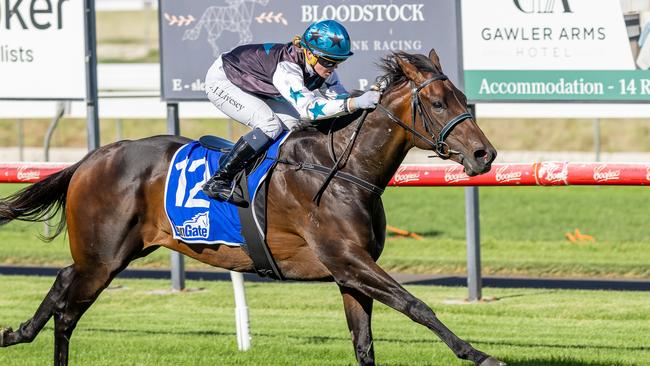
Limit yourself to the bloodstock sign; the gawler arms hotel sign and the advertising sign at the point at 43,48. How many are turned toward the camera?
3

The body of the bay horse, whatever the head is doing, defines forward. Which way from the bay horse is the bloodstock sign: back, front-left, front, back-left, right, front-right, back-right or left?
left

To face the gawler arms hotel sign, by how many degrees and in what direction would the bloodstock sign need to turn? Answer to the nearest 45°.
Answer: approximately 90° to its left

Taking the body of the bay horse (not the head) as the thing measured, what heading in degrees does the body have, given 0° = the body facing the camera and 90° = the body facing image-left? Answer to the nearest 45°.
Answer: approximately 270°

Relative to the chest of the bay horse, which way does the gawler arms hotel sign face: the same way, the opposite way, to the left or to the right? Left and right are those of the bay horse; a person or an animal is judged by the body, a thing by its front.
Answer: to the right

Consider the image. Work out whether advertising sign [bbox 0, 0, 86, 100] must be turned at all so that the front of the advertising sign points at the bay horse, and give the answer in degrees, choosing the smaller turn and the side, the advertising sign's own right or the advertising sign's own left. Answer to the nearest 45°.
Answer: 0° — it already faces it

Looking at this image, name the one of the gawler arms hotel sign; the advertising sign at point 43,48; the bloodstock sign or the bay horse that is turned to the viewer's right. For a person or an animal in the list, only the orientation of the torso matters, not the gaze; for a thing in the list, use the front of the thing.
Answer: the bay horse

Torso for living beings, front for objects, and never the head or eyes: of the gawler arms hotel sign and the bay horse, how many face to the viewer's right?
1

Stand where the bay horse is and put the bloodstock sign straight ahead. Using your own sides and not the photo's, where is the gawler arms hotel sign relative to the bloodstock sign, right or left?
right

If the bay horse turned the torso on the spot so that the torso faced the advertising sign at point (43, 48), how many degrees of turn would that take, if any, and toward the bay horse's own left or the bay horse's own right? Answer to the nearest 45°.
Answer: approximately 135° to the bay horse's own left

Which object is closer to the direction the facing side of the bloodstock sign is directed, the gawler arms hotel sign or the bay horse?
the bay horse
